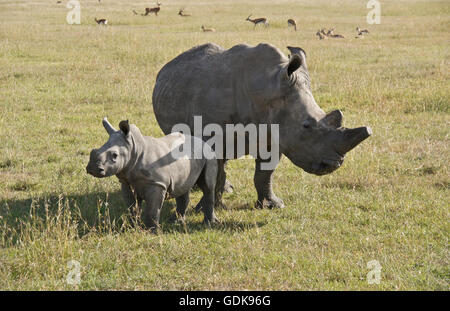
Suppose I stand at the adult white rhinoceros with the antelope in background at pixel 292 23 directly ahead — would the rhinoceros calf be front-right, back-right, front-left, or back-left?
back-left

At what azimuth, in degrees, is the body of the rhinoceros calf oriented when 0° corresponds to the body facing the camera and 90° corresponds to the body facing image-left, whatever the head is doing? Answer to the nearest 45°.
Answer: approximately 45°

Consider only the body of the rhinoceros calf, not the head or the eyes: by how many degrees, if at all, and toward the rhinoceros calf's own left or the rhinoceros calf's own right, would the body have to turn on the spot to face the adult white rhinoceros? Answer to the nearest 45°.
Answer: approximately 180°

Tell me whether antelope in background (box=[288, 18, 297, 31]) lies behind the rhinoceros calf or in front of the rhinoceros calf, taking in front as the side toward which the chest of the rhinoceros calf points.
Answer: behind

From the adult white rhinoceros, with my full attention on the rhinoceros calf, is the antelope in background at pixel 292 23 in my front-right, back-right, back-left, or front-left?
back-right
